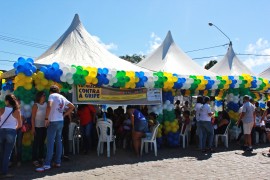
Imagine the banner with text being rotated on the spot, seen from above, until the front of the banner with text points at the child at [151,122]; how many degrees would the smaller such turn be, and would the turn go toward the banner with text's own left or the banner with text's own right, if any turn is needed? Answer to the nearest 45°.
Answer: approximately 90° to the banner with text's own left

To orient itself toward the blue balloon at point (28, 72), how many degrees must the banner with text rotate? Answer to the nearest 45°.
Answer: approximately 45° to its right

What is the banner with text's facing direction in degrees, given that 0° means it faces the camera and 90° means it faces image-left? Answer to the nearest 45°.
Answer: approximately 0°
